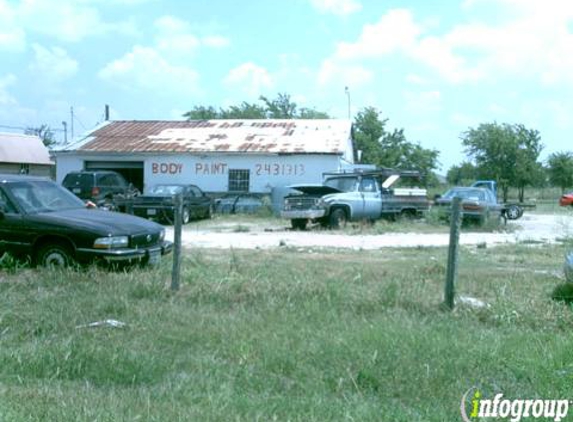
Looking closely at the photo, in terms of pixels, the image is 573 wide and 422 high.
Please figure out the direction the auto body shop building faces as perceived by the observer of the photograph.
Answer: facing the viewer

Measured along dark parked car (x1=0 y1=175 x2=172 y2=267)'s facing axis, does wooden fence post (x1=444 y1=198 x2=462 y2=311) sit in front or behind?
in front

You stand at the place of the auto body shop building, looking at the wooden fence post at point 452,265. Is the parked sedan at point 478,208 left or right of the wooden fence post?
left

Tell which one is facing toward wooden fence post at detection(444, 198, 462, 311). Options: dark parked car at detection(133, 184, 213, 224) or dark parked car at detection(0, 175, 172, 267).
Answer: dark parked car at detection(0, 175, 172, 267)

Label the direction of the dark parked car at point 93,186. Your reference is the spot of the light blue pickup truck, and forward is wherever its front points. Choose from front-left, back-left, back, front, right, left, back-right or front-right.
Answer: front-right

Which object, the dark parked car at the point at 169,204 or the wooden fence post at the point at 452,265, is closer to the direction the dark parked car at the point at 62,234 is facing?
the wooden fence post

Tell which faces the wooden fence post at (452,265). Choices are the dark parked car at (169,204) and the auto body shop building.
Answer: the auto body shop building

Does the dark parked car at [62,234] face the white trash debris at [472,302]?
yes

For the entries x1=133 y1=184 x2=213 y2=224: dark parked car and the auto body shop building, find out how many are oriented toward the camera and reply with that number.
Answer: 1

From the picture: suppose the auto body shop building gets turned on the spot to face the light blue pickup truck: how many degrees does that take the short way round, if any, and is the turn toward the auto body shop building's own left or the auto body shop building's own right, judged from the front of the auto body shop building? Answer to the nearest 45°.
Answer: approximately 45° to the auto body shop building's own left

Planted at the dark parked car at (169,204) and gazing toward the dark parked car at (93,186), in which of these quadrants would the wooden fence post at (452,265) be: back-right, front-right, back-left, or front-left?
back-left

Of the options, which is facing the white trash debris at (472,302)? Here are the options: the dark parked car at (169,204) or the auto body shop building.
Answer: the auto body shop building

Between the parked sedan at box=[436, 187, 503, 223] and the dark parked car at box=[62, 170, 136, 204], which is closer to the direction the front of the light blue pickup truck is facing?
the dark parked car

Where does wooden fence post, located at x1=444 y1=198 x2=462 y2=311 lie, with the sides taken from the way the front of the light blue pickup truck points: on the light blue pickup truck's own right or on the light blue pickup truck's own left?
on the light blue pickup truck's own left

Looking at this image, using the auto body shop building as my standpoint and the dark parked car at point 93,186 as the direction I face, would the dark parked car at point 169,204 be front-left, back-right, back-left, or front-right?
front-left

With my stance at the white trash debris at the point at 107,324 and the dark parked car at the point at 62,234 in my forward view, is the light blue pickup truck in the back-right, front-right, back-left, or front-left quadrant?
front-right
